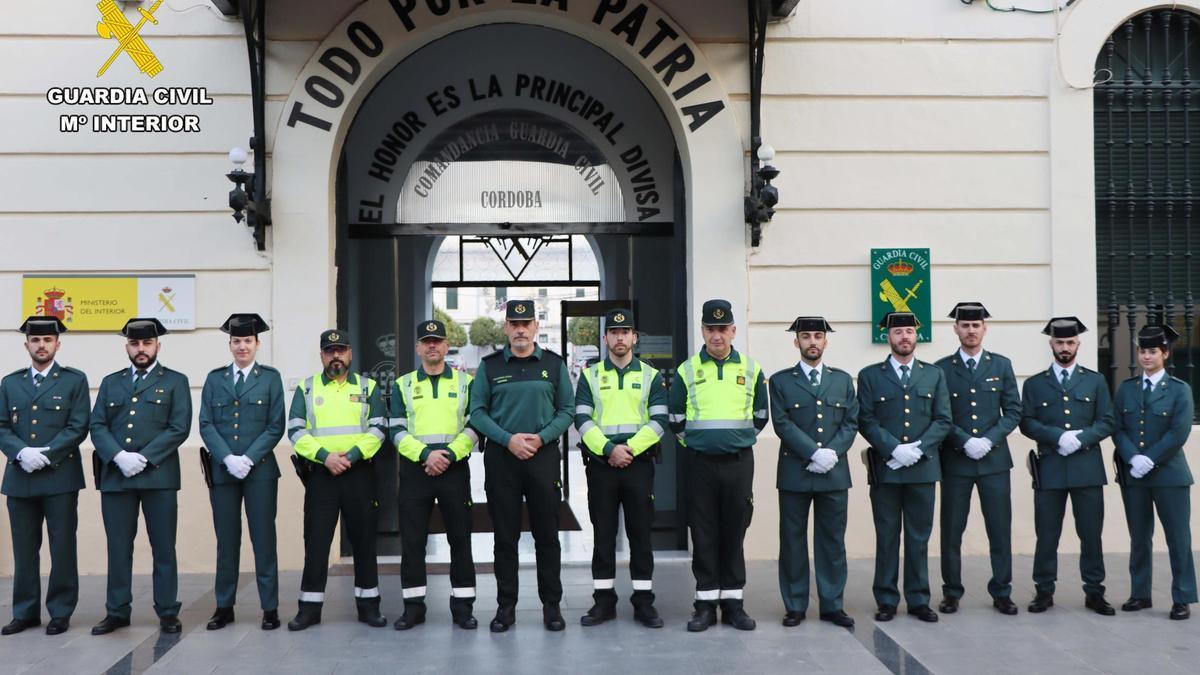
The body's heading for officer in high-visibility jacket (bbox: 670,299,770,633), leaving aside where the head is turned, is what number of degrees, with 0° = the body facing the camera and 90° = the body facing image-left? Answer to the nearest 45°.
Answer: approximately 0°

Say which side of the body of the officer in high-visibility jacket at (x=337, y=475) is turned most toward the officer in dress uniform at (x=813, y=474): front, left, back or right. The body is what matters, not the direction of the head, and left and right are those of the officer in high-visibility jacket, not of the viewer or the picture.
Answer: left

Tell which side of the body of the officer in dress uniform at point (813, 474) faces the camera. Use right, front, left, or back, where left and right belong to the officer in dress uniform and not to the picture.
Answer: front

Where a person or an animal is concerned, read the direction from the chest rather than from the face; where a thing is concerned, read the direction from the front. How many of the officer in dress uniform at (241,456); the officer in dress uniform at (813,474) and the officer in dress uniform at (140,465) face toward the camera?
3

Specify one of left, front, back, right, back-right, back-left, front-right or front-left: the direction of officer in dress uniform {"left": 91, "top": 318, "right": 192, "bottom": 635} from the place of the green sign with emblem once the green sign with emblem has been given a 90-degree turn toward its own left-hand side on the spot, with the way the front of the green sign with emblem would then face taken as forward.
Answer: back-right

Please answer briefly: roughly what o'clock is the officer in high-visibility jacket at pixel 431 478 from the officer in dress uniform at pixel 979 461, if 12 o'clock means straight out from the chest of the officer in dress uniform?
The officer in high-visibility jacket is roughly at 2 o'clock from the officer in dress uniform.

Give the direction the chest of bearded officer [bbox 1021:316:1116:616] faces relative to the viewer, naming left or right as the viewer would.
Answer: facing the viewer

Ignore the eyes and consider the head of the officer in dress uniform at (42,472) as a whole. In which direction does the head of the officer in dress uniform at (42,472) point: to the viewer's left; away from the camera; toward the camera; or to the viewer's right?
toward the camera

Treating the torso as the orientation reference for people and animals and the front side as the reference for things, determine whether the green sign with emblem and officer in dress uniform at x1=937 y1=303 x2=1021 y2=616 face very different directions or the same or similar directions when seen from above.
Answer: same or similar directions

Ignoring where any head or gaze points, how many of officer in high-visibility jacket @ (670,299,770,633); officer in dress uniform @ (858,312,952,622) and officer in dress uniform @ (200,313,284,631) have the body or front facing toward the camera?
3

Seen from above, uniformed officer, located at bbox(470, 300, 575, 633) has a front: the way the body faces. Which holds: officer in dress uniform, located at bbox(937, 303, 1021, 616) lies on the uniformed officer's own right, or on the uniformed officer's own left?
on the uniformed officer's own left

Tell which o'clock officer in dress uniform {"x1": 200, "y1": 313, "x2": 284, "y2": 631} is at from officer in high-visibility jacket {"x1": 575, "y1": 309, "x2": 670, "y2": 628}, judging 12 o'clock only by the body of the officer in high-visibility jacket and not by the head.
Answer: The officer in dress uniform is roughly at 3 o'clock from the officer in high-visibility jacket.

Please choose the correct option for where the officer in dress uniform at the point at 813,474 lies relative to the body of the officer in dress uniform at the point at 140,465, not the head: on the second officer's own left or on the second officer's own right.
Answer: on the second officer's own left

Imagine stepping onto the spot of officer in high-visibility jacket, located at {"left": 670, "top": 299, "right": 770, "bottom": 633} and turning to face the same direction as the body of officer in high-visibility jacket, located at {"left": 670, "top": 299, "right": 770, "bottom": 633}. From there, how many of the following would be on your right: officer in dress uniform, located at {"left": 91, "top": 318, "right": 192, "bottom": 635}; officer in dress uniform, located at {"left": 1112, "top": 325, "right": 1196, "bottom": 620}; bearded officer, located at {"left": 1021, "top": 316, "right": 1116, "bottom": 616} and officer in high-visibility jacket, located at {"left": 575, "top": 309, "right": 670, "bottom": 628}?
2

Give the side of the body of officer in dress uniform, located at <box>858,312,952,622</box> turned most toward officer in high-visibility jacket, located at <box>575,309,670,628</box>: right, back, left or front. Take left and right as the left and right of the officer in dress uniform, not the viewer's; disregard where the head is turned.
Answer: right

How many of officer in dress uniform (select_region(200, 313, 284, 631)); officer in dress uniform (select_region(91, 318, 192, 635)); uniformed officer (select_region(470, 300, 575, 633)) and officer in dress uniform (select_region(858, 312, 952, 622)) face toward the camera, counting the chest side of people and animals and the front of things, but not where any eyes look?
4

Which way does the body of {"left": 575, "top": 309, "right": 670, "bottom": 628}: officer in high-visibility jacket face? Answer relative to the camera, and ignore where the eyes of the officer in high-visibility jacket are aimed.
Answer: toward the camera

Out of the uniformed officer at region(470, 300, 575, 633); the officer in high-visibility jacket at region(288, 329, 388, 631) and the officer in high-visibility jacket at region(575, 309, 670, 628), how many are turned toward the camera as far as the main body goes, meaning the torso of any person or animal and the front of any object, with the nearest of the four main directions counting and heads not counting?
3
